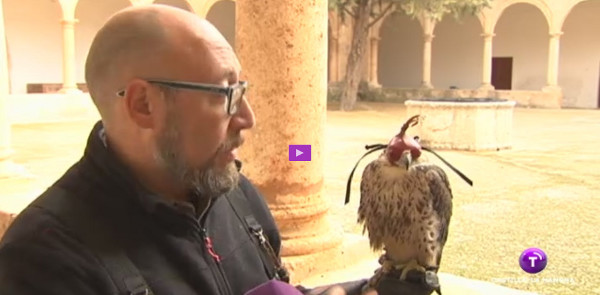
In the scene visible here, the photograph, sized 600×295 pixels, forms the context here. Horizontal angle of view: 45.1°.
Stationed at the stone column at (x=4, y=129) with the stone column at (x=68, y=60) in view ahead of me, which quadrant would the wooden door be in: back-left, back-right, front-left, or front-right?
front-right

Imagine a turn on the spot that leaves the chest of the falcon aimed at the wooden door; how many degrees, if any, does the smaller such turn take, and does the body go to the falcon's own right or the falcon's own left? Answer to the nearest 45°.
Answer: approximately 180°

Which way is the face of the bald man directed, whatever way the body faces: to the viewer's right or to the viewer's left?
to the viewer's right

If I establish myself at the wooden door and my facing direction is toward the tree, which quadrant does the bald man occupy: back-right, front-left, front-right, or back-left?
front-left

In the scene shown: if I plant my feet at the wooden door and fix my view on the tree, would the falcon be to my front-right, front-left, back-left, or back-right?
front-left

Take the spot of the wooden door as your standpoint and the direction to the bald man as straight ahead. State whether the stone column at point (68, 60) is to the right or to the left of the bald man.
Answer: right

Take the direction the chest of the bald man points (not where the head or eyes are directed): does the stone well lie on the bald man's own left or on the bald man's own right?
on the bald man's own left

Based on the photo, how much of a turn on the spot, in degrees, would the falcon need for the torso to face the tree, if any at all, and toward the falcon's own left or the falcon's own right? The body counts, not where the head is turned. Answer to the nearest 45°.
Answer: approximately 180°

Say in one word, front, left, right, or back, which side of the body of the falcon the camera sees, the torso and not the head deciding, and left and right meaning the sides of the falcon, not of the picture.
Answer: front
